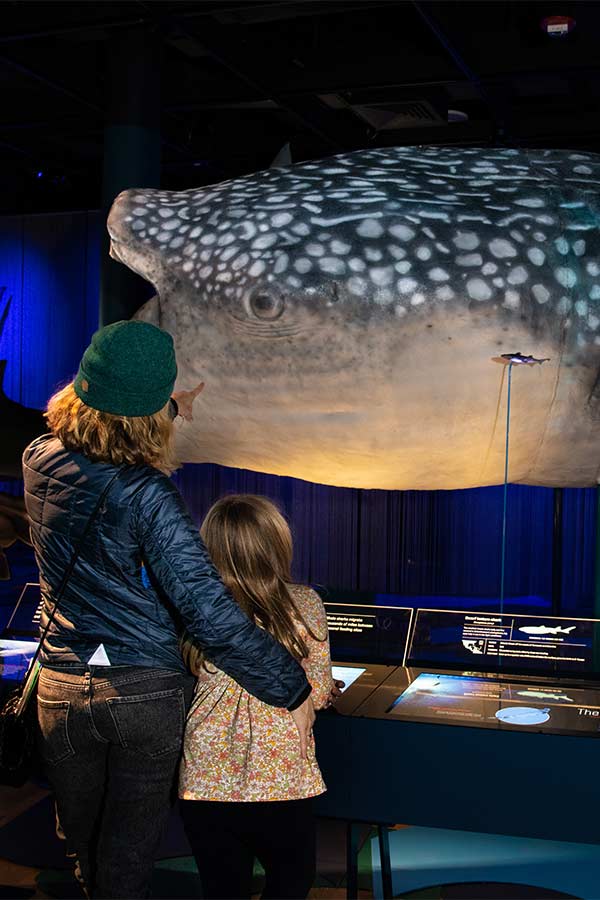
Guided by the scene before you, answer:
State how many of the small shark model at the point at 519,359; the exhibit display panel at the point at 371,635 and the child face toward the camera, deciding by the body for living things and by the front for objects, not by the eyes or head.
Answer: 1

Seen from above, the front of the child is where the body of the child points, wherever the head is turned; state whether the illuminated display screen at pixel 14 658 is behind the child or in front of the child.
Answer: in front

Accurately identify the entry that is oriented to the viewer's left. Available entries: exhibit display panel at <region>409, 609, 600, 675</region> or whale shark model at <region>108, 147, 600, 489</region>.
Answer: the whale shark model

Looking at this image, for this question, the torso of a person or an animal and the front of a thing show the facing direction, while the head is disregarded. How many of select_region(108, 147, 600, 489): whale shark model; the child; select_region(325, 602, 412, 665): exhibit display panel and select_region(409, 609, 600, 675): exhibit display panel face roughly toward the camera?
2

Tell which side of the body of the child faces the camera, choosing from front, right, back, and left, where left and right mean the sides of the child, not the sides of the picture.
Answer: back

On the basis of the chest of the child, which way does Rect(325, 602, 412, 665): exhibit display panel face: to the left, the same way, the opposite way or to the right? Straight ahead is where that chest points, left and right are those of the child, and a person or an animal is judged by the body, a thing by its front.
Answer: the opposite way

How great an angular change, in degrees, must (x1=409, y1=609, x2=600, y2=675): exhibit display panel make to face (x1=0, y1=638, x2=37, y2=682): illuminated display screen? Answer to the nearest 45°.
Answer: approximately 90° to its right

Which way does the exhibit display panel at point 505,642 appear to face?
toward the camera

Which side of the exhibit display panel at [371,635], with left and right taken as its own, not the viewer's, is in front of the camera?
front

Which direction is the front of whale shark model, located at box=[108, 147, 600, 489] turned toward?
to the viewer's left
